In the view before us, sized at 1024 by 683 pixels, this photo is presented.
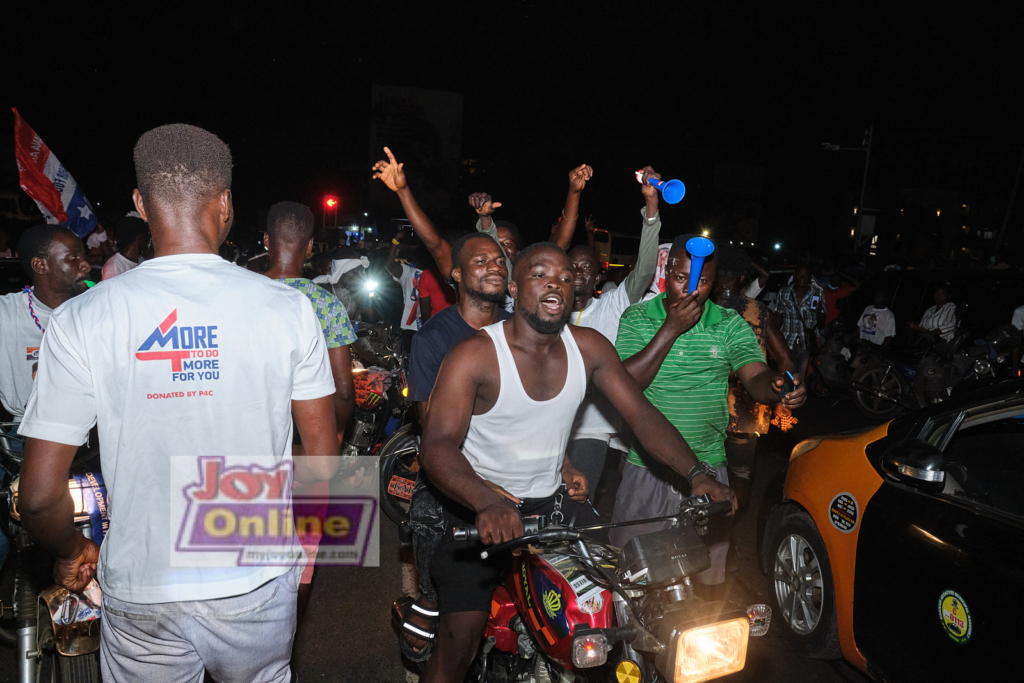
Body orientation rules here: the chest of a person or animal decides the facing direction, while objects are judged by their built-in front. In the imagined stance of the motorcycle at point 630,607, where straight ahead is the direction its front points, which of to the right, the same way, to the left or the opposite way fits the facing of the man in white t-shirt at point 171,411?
the opposite way

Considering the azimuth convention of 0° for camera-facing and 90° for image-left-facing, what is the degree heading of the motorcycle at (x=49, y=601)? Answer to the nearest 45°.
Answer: approximately 315°

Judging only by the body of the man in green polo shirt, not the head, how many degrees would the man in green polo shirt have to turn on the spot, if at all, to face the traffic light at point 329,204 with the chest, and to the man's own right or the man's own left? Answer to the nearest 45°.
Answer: approximately 135° to the man's own right

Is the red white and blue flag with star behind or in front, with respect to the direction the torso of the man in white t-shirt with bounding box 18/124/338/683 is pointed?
in front

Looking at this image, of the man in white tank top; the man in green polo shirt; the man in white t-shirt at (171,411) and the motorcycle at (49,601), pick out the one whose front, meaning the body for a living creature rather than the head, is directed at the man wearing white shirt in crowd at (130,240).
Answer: the man in white t-shirt

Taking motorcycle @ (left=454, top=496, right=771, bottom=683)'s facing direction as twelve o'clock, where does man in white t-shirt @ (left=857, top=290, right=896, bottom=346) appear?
The man in white t-shirt is roughly at 8 o'clock from the motorcycle.

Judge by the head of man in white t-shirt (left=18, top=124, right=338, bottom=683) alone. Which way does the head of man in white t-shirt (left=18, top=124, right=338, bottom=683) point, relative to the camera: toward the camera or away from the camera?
away from the camera

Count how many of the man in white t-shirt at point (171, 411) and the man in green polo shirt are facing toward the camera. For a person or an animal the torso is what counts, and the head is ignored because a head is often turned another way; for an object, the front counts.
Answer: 1

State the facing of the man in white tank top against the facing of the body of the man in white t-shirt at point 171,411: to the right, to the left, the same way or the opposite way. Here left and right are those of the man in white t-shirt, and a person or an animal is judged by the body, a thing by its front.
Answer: the opposite way

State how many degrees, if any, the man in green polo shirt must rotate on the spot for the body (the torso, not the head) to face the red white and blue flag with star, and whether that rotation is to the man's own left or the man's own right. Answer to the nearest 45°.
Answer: approximately 90° to the man's own right

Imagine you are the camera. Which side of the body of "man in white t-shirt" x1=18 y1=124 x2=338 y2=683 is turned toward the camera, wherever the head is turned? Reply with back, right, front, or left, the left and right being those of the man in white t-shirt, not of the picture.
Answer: back

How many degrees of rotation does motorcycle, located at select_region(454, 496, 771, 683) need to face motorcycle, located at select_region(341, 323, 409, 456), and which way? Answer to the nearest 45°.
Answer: approximately 180°
